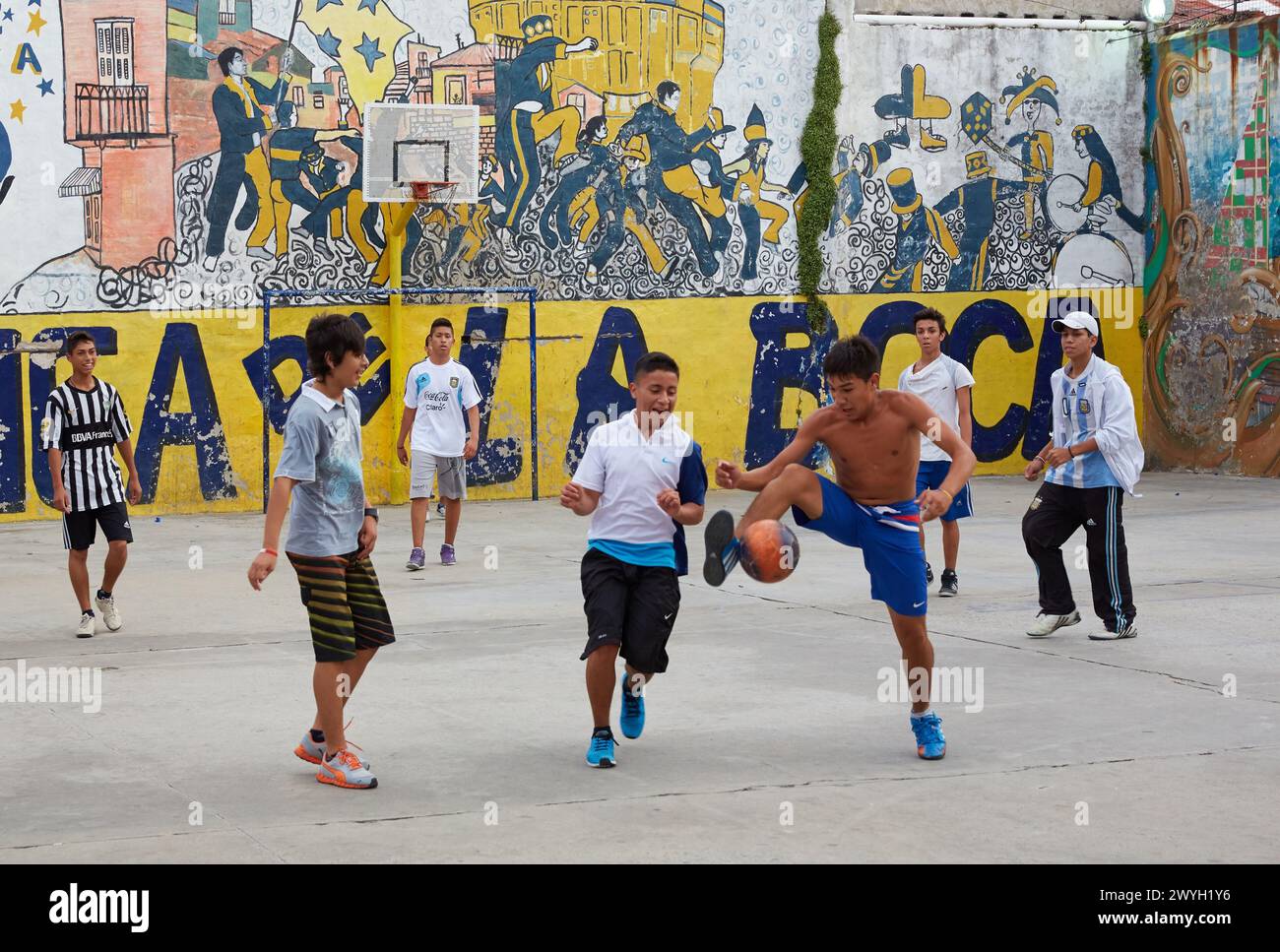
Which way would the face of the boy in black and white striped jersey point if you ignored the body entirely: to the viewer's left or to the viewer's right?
to the viewer's right

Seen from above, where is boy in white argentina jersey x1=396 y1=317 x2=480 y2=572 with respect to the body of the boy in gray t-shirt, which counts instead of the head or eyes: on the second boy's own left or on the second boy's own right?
on the second boy's own left

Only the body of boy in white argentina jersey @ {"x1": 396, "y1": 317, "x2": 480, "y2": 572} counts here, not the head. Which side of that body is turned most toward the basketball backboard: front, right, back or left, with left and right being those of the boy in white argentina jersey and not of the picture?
back

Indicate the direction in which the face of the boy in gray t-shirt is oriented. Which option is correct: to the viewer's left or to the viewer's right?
to the viewer's right

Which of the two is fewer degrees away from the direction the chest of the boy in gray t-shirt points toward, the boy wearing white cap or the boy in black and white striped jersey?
the boy wearing white cap

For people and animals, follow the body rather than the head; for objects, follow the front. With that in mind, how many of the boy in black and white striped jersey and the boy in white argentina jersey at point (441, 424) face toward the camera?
2

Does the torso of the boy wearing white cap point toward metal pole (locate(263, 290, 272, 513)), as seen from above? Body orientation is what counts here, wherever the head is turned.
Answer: no

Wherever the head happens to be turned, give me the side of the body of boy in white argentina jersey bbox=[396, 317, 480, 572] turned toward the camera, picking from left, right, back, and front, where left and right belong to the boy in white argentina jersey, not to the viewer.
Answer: front

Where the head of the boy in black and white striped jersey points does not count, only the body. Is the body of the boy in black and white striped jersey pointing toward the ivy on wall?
no

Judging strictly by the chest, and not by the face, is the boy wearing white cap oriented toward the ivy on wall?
no

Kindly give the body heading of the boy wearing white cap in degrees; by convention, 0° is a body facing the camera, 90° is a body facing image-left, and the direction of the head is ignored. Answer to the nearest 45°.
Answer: approximately 45°
